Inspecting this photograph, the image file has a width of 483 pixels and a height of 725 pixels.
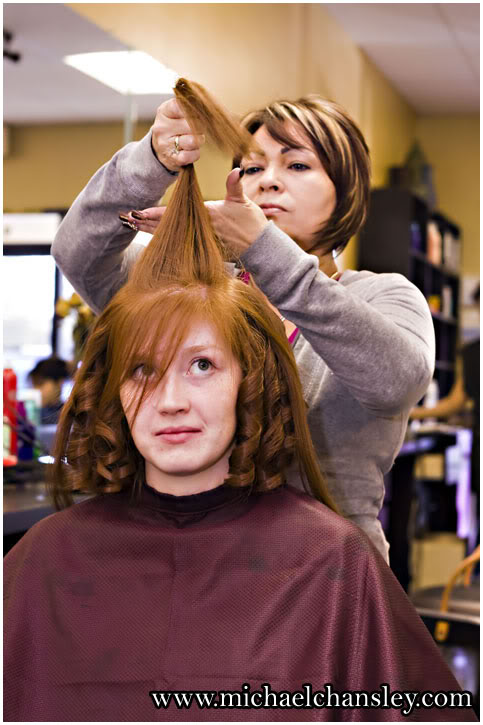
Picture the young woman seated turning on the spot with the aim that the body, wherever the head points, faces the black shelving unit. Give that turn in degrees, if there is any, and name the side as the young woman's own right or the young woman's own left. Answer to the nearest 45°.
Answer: approximately 180°

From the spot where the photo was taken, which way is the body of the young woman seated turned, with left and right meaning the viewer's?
facing the viewer

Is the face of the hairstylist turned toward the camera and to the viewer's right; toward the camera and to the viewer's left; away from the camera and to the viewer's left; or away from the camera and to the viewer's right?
toward the camera and to the viewer's left

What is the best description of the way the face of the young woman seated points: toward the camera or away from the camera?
toward the camera

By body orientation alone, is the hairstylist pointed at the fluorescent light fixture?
no

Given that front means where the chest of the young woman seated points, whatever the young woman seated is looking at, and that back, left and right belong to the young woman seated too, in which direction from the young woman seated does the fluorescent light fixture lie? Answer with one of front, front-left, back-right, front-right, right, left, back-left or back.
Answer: back

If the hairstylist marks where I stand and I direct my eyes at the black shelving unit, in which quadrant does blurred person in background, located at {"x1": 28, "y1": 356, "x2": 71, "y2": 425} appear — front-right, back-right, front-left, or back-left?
front-left

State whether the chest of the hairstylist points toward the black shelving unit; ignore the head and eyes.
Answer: no

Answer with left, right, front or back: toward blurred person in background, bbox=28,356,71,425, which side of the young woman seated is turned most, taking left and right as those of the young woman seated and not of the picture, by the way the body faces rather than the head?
back

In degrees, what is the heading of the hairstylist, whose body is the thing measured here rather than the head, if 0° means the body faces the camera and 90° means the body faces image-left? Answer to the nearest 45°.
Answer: approximately 45°

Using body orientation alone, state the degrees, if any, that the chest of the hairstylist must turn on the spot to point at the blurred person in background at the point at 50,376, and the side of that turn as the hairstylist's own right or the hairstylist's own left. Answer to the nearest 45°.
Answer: approximately 90° to the hairstylist's own right
